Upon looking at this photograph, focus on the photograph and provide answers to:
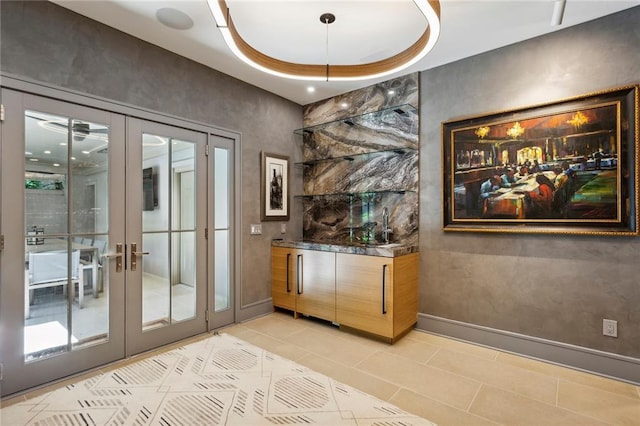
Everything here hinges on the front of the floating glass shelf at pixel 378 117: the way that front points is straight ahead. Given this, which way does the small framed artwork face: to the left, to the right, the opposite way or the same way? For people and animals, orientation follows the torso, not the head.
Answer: to the left

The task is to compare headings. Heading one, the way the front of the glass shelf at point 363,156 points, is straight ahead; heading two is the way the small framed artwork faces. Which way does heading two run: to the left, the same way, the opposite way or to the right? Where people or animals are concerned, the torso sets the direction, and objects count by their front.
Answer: to the left

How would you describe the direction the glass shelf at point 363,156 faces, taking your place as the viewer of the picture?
facing the viewer and to the left of the viewer

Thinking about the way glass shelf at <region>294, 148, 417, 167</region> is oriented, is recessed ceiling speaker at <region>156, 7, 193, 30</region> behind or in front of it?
in front

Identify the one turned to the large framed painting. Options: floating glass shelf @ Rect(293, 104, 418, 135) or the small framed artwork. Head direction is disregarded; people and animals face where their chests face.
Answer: the small framed artwork

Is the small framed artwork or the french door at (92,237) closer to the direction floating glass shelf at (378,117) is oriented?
the french door

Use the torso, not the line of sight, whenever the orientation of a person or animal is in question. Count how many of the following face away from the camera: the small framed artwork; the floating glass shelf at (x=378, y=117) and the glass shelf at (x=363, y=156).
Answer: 0

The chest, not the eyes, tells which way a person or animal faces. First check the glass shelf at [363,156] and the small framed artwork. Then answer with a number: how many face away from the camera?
0

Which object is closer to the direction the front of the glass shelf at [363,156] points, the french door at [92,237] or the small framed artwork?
the french door

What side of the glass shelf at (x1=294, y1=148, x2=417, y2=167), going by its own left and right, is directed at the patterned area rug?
front

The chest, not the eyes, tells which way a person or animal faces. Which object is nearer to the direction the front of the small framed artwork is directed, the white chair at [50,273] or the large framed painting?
the large framed painting

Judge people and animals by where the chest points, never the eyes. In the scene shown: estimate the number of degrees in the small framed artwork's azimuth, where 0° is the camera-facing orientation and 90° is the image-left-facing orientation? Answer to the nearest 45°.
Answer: approximately 315°

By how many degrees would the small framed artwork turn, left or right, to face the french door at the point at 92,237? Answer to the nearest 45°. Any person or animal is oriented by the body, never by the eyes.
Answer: approximately 90° to its right

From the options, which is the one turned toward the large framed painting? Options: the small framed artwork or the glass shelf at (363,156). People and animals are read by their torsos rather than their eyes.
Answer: the small framed artwork

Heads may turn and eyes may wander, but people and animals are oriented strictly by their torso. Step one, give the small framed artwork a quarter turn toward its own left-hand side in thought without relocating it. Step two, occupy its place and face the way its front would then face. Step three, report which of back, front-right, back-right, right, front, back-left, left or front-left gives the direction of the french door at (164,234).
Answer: back

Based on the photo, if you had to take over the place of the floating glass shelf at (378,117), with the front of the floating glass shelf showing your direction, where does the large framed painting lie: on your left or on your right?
on your left
